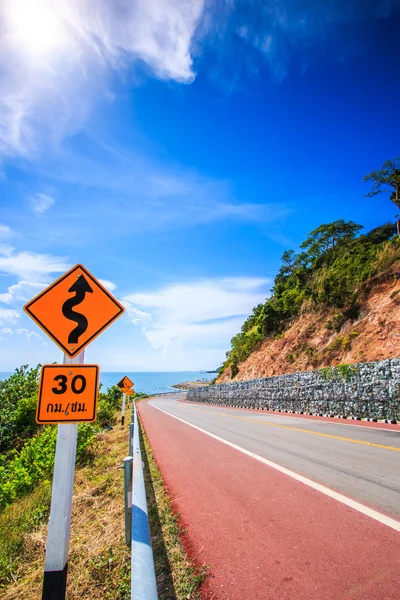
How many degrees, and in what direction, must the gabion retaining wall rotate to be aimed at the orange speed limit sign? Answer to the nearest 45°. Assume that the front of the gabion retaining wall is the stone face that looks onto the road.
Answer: approximately 45° to its left

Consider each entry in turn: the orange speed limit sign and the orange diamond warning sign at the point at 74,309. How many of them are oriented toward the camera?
2

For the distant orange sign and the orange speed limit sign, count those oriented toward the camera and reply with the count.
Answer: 2

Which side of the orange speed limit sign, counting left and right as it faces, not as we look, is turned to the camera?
front

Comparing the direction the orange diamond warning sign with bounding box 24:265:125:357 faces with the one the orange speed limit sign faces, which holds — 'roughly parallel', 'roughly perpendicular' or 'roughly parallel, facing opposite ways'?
roughly parallel

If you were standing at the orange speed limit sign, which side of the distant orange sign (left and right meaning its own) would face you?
front

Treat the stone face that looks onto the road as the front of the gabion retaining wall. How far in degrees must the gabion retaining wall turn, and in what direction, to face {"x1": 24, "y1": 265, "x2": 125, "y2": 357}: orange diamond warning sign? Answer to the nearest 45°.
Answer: approximately 45° to its left

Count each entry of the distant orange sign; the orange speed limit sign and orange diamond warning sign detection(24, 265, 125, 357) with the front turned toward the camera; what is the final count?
3

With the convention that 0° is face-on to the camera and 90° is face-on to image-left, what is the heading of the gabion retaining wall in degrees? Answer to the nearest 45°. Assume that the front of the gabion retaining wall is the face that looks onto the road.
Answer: approximately 45°

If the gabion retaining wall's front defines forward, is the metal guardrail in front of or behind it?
in front

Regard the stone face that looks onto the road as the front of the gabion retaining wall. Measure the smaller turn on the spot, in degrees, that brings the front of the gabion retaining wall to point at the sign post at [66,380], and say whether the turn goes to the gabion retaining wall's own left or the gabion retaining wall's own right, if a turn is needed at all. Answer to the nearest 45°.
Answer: approximately 45° to the gabion retaining wall's own left

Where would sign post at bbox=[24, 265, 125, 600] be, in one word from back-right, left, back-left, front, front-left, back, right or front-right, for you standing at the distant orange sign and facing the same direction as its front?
front

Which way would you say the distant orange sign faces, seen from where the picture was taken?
facing the viewer

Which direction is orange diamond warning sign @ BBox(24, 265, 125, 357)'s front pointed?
toward the camera

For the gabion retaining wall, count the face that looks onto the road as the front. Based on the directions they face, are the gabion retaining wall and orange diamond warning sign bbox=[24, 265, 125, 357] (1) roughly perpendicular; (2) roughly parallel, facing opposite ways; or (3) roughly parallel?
roughly perpendicular
